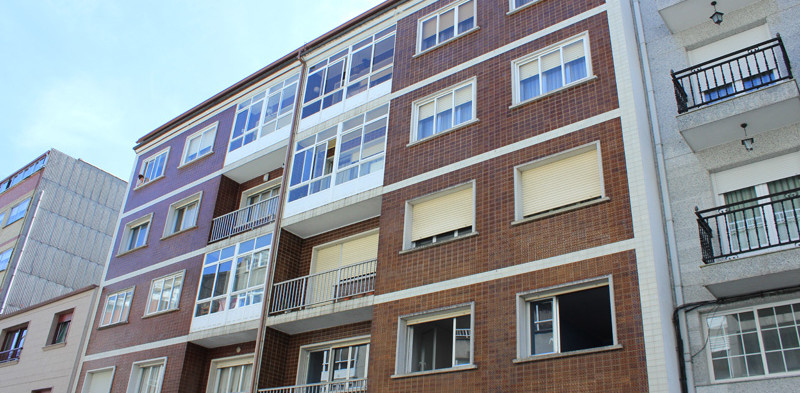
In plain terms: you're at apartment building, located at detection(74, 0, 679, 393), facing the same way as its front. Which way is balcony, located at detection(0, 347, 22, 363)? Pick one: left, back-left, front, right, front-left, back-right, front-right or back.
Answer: right

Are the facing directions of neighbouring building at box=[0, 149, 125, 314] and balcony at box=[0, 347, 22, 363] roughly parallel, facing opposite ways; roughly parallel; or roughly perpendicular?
roughly parallel

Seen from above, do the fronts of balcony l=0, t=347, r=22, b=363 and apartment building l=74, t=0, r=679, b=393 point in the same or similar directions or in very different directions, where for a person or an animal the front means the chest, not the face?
same or similar directions

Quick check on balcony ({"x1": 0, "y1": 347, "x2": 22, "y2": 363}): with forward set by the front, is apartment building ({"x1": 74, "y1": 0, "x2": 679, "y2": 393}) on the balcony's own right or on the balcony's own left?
on the balcony's own left

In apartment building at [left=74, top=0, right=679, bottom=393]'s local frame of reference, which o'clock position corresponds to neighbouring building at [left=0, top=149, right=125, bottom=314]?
The neighbouring building is roughly at 3 o'clock from the apartment building.

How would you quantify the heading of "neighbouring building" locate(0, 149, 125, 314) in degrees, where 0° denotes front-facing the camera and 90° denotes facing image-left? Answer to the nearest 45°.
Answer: approximately 45°

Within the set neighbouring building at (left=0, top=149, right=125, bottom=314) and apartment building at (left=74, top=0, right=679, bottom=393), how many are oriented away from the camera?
0

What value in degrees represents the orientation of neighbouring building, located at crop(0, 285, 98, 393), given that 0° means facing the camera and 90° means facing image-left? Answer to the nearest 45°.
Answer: approximately 45°

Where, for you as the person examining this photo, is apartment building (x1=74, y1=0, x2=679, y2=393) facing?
facing the viewer and to the left of the viewer

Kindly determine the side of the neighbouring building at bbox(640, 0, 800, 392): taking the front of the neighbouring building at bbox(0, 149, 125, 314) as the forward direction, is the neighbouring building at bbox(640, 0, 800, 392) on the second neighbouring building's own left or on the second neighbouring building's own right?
on the second neighbouring building's own left
